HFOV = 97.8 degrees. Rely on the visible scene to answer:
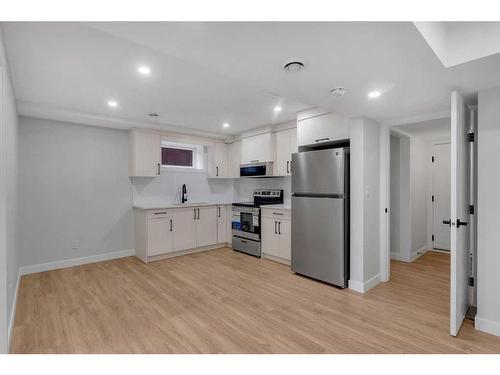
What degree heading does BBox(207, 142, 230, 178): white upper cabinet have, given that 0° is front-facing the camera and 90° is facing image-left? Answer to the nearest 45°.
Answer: approximately 315°

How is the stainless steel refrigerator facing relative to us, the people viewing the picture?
facing the viewer and to the left of the viewer

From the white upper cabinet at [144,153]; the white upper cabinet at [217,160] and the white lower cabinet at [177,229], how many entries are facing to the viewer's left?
0

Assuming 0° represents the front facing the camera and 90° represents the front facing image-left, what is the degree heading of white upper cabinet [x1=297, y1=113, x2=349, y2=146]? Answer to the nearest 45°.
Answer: approximately 45°

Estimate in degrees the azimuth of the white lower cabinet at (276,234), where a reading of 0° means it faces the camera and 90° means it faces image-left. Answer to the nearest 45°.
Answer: approximately 45°

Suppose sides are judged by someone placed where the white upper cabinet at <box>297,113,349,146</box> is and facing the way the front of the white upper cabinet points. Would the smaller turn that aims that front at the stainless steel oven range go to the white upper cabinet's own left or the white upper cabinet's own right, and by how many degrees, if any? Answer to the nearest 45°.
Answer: approximately 90° to the white upper cabinet's own right

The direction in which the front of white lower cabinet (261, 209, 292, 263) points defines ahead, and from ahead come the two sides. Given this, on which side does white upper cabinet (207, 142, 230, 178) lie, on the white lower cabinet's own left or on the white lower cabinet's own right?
on the white lower cabinet's own right

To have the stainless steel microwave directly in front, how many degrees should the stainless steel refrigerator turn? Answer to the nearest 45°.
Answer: approximately 90° to its right

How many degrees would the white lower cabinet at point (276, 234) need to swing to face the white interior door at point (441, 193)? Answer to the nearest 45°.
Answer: approximately 135° to its left

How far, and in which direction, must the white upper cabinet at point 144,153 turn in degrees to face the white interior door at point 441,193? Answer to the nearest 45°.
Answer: approximately 45° to its left

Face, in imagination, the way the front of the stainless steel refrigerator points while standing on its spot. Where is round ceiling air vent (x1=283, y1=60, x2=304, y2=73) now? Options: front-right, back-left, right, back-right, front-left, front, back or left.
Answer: front-left

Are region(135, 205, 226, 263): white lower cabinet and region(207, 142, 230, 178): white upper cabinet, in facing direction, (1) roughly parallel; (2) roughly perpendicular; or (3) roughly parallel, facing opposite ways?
roughly parallel
